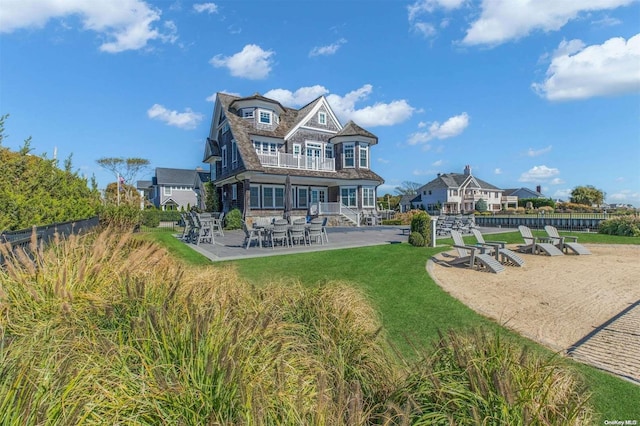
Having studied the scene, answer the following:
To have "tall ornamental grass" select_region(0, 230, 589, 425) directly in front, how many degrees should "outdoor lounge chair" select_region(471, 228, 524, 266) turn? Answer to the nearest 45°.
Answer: approximately 45° to its right

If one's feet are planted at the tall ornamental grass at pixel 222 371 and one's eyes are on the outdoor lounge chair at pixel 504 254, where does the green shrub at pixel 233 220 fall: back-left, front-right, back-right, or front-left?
front-left

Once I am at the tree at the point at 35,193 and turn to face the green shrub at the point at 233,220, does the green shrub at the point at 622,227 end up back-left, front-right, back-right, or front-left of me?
front-right

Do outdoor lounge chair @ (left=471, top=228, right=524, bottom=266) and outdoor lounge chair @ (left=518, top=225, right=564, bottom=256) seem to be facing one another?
no

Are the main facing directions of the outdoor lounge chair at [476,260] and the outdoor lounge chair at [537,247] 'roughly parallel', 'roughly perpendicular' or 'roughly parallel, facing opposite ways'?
roughly parallel

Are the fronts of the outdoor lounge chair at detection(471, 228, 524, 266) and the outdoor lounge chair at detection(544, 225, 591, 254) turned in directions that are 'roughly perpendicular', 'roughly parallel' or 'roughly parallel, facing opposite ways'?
roughly parallel

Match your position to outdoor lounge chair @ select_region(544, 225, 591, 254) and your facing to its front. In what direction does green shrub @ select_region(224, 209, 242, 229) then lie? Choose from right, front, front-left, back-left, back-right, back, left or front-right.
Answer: back-right

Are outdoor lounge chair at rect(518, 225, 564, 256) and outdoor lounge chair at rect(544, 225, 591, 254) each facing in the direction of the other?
no

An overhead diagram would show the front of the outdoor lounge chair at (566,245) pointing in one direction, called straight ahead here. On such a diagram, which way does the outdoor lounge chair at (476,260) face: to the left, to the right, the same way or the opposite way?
the same way

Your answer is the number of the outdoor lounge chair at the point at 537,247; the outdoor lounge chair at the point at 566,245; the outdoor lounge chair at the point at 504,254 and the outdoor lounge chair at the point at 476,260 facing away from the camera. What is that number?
0

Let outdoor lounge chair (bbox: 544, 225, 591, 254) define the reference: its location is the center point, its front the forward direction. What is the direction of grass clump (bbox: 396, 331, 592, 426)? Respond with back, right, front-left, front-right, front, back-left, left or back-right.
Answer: front-right

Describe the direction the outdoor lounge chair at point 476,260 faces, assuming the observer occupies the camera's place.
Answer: facing the viewer and to the right of the viewer

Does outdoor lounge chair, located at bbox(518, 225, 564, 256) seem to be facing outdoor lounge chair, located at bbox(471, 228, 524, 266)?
no

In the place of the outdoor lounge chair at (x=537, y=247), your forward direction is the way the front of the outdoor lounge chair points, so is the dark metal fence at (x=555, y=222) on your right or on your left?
on your left

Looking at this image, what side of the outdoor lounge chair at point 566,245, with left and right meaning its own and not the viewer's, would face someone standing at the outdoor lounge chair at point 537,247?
right

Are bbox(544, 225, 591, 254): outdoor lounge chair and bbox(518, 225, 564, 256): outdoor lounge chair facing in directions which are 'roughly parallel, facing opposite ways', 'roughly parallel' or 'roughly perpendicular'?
roughly parallel

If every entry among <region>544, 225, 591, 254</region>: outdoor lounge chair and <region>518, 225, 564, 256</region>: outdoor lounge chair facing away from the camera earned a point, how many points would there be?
0

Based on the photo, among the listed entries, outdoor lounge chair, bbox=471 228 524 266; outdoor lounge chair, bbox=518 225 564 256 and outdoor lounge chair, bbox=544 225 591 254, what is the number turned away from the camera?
0

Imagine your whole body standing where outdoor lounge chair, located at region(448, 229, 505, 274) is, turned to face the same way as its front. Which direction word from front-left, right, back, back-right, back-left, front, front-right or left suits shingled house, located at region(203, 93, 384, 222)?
back

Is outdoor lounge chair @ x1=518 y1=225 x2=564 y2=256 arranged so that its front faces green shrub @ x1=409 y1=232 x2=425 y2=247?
no

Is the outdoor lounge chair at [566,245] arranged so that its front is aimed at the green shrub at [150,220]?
no
